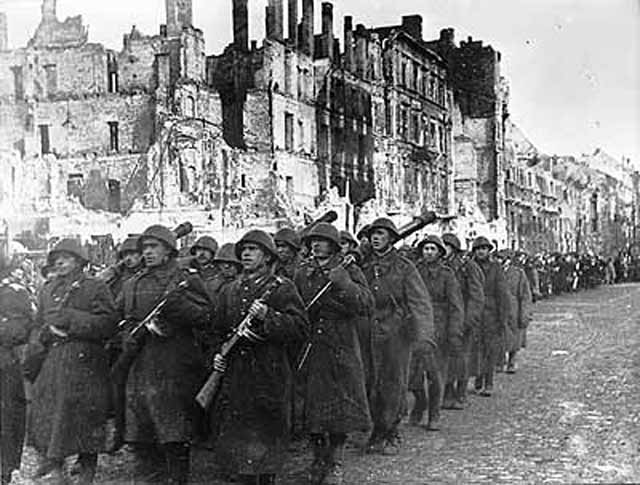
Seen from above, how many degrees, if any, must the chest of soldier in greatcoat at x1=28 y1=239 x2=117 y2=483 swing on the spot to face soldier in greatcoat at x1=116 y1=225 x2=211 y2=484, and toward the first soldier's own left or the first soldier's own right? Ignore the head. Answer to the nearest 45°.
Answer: approximately 90° to the first soldier's own left

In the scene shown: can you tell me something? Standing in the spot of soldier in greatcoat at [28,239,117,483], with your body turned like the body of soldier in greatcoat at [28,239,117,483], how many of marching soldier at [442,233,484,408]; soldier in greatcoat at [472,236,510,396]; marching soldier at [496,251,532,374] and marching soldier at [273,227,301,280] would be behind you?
4

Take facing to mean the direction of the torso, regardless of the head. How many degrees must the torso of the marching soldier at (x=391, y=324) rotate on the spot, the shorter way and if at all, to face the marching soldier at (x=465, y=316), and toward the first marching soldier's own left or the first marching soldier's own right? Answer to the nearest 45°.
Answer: approximately 135° to the first marching soldier's own right

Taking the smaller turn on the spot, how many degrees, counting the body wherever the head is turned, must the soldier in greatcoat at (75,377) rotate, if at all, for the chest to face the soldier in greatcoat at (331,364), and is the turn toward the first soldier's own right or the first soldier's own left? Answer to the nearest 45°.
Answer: approximately 135° to the first soldier's own left

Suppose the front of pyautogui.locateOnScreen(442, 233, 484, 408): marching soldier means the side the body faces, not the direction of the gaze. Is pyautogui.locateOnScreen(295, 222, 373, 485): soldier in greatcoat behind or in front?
in front

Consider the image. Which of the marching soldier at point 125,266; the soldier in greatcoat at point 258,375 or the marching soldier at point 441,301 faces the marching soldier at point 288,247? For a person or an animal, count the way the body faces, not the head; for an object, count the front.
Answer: the marching soldier at point 441,301

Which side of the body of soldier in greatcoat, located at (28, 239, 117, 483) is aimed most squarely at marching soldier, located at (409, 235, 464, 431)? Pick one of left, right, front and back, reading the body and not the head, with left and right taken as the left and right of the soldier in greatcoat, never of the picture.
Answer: back

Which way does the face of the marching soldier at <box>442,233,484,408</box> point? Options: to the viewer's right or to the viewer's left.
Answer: to the viewer's left

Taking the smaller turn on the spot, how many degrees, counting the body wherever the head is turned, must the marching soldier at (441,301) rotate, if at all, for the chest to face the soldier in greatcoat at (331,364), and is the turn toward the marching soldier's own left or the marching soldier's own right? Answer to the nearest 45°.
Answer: approximately 45° to the marching soldier's own left

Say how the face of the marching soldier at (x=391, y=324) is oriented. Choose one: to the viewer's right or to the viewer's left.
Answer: to the viewer's left

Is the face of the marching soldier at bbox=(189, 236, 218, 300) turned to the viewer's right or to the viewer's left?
to the viewer's left

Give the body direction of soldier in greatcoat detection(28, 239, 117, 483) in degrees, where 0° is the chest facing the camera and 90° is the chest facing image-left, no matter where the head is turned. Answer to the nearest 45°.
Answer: approximately 45°

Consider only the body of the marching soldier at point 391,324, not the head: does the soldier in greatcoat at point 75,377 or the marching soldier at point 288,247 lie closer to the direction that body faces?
the soldier in greatcoat
